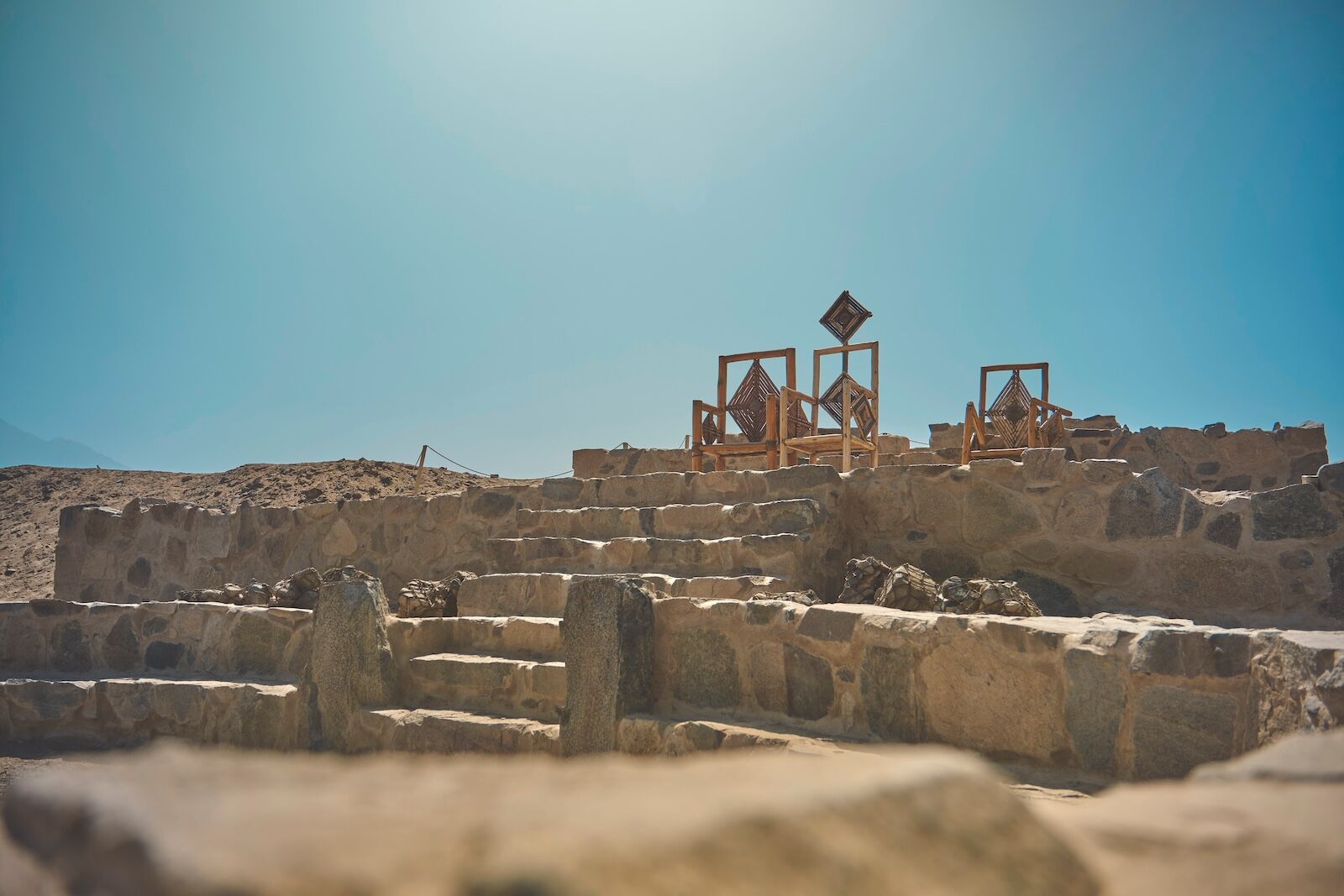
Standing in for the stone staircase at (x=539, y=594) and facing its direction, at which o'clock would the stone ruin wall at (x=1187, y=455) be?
The stone ruin wall is roughly at 8 o'clock from the stone staircase.

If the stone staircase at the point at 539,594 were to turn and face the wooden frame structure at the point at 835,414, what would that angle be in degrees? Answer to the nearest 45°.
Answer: approximately 135° to its left

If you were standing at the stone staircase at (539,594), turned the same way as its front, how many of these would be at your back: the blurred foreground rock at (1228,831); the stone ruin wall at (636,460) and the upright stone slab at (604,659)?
1

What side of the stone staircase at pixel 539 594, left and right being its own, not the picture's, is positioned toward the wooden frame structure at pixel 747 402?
back

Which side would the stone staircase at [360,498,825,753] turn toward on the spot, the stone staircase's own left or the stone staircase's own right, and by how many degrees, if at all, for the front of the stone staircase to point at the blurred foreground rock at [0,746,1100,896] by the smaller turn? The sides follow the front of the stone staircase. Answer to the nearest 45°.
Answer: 0° — it already faces it

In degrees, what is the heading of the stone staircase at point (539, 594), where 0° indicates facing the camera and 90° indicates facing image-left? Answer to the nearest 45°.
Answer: approximately 0°

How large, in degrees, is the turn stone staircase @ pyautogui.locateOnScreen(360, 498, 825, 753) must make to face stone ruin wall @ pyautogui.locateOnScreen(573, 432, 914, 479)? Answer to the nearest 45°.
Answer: approximately 180°

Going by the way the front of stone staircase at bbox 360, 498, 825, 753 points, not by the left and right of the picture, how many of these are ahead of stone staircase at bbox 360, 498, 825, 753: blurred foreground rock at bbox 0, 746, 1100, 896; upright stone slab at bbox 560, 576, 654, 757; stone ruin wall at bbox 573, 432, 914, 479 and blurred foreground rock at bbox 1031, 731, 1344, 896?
3

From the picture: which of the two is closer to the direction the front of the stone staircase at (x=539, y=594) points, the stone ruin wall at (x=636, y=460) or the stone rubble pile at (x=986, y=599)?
the stone rubble pile

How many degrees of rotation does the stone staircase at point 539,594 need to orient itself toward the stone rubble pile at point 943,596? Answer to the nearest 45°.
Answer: approximately 45° to its left

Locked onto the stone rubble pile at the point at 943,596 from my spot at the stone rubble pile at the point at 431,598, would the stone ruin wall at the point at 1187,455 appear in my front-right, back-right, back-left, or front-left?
front-left

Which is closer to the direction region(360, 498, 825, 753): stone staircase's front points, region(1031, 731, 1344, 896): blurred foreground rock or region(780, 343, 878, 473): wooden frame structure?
the blurred foreground rock

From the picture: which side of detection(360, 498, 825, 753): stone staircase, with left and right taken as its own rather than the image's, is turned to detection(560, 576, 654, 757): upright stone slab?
front

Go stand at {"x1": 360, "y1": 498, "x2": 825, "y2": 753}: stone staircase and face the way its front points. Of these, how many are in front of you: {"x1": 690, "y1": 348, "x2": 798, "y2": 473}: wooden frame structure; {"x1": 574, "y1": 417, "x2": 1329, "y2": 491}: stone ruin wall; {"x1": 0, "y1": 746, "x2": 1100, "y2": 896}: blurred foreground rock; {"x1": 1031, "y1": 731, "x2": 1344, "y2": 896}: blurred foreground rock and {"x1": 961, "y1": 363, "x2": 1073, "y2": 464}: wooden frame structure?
2

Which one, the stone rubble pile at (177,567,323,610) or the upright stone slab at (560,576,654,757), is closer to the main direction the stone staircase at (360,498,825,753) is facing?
the upright stone slab
